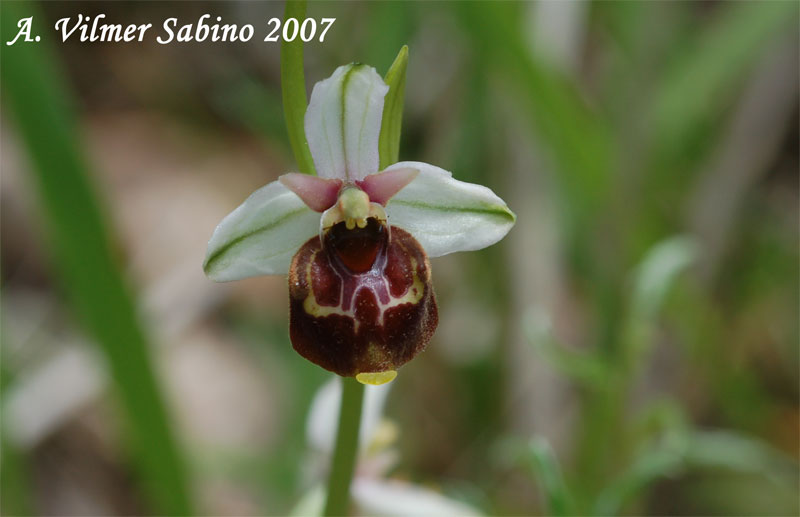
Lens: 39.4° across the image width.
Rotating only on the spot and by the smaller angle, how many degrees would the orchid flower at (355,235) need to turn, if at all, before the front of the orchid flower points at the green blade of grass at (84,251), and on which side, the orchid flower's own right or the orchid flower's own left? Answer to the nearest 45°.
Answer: approximately 135° to the orchid flower's own right

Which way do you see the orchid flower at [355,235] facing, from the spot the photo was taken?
facing the viewer

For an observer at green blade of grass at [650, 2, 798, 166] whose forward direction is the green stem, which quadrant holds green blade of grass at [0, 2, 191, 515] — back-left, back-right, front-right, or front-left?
front-right

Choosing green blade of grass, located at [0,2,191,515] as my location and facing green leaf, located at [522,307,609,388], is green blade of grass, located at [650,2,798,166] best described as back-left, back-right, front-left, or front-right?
front-left
